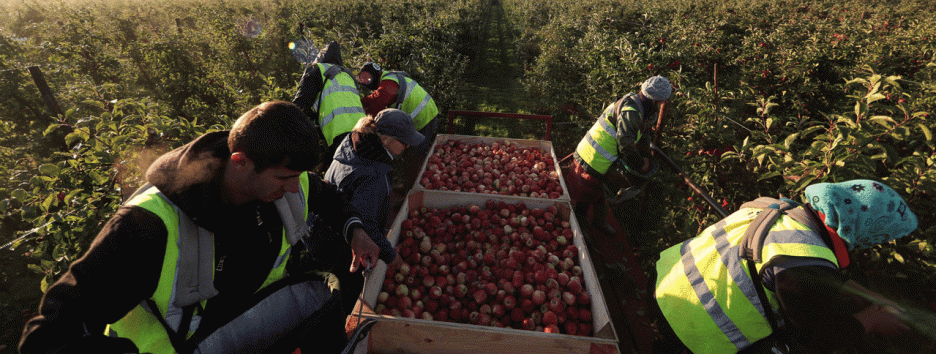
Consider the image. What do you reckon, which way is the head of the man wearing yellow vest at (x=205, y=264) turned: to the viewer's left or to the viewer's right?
to the viewer's right

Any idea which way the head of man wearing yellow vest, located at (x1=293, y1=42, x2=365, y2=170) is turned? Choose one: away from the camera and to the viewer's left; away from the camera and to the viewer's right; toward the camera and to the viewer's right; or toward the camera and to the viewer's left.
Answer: away from the camera and to the viewer's left

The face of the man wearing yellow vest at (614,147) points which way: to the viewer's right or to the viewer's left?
to the viewer's right

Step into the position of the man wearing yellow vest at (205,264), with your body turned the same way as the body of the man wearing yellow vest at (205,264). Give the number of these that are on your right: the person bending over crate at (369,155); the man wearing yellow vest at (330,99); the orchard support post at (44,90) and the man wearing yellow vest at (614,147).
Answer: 0

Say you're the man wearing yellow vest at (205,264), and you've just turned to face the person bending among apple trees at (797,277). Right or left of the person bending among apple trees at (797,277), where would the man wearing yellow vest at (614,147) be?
left

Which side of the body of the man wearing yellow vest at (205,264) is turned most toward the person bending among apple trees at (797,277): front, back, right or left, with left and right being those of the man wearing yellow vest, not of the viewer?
front

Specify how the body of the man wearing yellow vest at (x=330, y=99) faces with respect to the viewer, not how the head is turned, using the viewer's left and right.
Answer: facing away from the viewer and to the left of the viewer

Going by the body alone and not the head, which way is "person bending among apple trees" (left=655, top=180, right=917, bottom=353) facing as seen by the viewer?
to the viewer's right

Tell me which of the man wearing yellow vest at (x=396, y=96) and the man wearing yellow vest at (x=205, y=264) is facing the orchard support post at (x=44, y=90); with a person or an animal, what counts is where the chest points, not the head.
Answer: the man wearing yellow vest at (x=396, y=96)

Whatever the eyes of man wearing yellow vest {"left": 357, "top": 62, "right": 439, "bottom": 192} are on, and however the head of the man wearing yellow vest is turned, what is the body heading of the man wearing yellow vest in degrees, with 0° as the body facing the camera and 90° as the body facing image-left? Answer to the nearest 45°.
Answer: approximately 90°

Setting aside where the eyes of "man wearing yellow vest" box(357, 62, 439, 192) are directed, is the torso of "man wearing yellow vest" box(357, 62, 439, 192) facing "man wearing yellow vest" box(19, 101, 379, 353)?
no

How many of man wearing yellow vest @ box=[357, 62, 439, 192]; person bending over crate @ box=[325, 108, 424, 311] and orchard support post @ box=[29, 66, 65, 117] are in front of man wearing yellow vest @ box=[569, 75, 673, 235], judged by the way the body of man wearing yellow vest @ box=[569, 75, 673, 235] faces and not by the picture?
0

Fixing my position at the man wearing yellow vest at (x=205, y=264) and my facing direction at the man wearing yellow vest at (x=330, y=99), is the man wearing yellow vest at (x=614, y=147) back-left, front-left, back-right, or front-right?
front-right

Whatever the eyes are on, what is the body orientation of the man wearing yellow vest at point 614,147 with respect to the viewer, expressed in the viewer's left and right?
facing to the right of the viewer

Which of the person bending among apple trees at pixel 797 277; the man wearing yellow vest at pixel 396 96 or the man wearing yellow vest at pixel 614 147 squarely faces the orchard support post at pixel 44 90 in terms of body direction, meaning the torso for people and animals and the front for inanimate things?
the man wearing yellow vest at pixel 396 96

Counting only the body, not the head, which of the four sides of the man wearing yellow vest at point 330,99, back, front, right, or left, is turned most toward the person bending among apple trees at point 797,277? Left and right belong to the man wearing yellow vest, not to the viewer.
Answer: back
